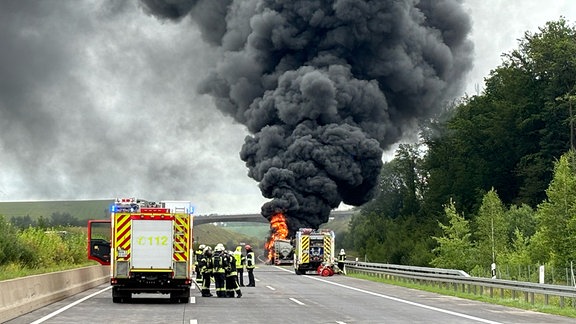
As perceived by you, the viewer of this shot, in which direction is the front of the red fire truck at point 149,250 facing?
facing away from the viewer

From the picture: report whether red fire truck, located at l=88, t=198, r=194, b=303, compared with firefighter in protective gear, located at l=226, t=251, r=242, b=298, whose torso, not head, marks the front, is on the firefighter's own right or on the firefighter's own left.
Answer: on the firefighter's own left

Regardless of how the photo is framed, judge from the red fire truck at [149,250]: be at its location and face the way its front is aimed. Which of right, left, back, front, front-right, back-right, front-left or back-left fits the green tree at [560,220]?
front-right

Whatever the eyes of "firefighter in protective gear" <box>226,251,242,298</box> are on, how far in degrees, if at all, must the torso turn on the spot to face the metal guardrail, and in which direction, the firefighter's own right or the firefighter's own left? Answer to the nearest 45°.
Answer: approximately 135° to the firefighter's own right
